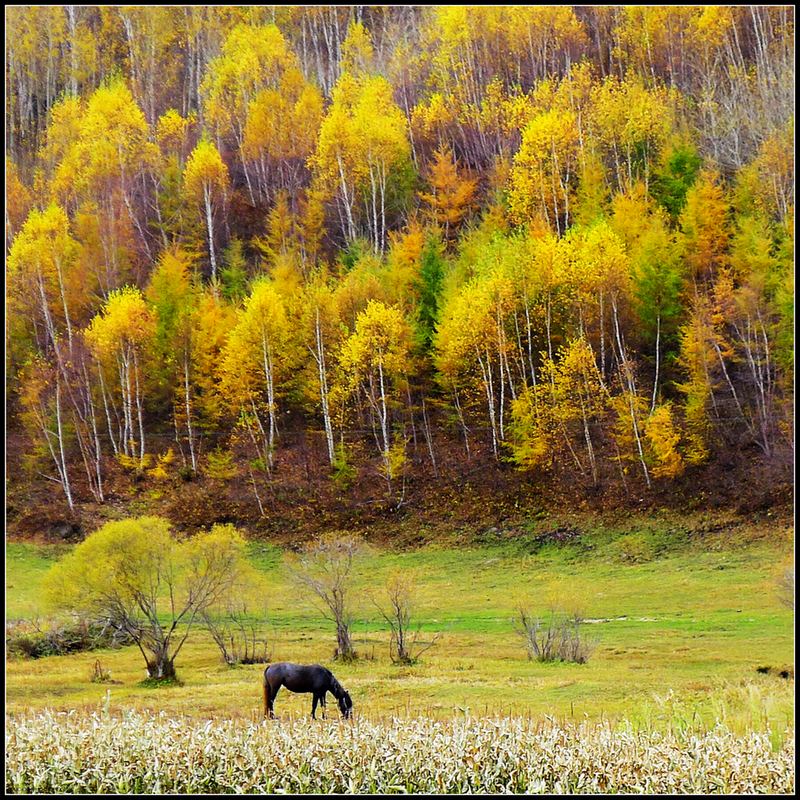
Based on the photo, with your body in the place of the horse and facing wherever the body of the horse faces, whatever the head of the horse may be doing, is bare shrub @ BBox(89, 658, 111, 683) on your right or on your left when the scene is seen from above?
on your left

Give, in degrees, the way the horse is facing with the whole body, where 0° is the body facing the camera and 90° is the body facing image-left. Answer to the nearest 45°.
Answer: approximately 270°

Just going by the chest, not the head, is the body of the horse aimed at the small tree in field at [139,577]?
no

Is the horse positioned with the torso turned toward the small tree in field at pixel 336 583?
no

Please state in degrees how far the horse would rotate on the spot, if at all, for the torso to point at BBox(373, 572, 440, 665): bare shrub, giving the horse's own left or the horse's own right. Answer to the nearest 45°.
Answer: approximately 90° to the horse's own left

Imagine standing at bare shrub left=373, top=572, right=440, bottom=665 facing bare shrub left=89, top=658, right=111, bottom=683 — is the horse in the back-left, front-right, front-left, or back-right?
front-left

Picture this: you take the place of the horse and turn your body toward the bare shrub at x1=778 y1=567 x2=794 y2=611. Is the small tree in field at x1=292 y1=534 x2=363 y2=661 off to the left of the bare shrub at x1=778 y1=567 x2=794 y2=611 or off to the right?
left
